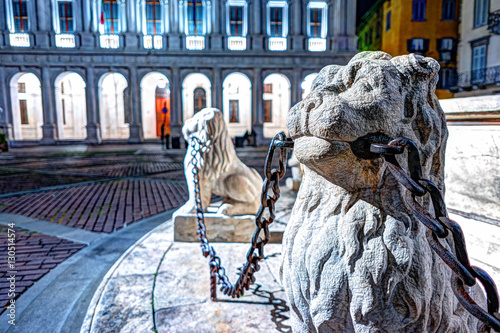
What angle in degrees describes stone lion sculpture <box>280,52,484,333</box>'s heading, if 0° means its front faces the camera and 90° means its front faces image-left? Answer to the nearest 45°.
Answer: approximately 45°

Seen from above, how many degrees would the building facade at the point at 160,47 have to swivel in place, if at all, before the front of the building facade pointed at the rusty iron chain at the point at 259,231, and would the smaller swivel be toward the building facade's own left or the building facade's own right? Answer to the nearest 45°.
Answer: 0° — it already faces it

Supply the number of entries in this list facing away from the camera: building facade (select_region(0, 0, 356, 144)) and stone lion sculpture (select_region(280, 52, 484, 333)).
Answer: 0

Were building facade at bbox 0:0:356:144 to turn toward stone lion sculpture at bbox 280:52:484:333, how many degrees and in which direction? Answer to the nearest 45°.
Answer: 0° — it already faces it

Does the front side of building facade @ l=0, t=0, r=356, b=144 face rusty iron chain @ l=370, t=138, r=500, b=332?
yes

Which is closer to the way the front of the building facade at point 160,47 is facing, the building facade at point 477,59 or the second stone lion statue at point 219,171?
the second stone lion statue

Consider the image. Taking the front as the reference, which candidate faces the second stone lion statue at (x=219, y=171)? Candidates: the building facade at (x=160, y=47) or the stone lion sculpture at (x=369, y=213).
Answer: the building facade

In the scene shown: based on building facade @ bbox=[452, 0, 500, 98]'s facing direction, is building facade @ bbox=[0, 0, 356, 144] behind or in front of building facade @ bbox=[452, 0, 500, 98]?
in front

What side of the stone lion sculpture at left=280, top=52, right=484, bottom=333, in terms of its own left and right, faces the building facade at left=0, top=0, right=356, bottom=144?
right

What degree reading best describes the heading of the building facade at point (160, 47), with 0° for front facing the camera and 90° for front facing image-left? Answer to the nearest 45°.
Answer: approximately 0°

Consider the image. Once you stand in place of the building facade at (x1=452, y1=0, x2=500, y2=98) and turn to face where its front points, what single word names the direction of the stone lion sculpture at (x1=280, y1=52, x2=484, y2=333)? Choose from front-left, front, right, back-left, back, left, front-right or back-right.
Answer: front-left

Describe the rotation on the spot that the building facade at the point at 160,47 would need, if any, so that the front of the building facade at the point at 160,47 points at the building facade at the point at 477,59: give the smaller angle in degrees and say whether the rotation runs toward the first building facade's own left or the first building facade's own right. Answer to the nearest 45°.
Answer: approximately 90° to the first building facade's own left

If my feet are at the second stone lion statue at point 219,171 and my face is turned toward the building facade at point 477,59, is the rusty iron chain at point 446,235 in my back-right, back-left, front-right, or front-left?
back-right
